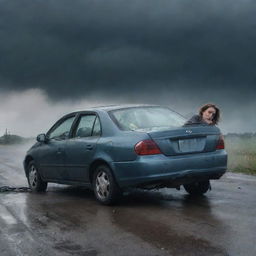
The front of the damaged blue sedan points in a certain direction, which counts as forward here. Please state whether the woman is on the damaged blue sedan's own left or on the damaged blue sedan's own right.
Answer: on the damaged blue sedan's own right

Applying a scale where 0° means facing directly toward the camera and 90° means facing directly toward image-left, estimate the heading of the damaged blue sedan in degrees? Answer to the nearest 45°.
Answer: approximately 135°
